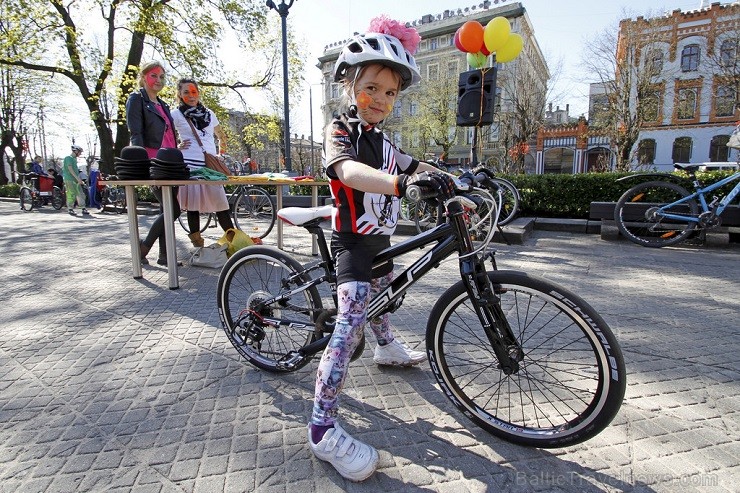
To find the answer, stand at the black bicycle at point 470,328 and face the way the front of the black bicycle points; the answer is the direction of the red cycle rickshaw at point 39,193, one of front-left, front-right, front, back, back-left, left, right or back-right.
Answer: back

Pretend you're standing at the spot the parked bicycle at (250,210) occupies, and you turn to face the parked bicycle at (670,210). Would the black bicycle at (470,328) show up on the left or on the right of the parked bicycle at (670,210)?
right

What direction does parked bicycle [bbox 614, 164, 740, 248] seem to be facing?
to the viewer's right

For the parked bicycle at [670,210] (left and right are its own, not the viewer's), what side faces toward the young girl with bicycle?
right

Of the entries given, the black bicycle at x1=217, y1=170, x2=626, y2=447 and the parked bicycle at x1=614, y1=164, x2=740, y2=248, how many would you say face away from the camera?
0

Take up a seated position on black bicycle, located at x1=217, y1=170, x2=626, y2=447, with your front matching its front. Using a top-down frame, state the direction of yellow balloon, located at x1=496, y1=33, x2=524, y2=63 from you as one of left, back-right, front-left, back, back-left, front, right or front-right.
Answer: back-left

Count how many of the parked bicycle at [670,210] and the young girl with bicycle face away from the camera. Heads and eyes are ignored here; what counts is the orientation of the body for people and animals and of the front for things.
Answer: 0

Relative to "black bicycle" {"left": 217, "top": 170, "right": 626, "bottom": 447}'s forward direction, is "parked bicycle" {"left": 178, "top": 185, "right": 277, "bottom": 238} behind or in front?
behind

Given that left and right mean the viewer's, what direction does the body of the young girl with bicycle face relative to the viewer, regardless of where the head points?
facing the viewer and to the right of the viewer

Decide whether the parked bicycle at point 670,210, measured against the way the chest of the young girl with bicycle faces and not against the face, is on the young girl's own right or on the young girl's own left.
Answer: on the young girl's own left

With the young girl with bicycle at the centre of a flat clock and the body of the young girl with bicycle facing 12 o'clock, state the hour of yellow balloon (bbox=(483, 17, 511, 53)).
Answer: The yellow balloon is roughly at 8 o'clock from the young girl with bicycle.

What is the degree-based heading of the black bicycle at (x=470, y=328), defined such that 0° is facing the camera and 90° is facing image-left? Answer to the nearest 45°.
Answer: approximately 315°
